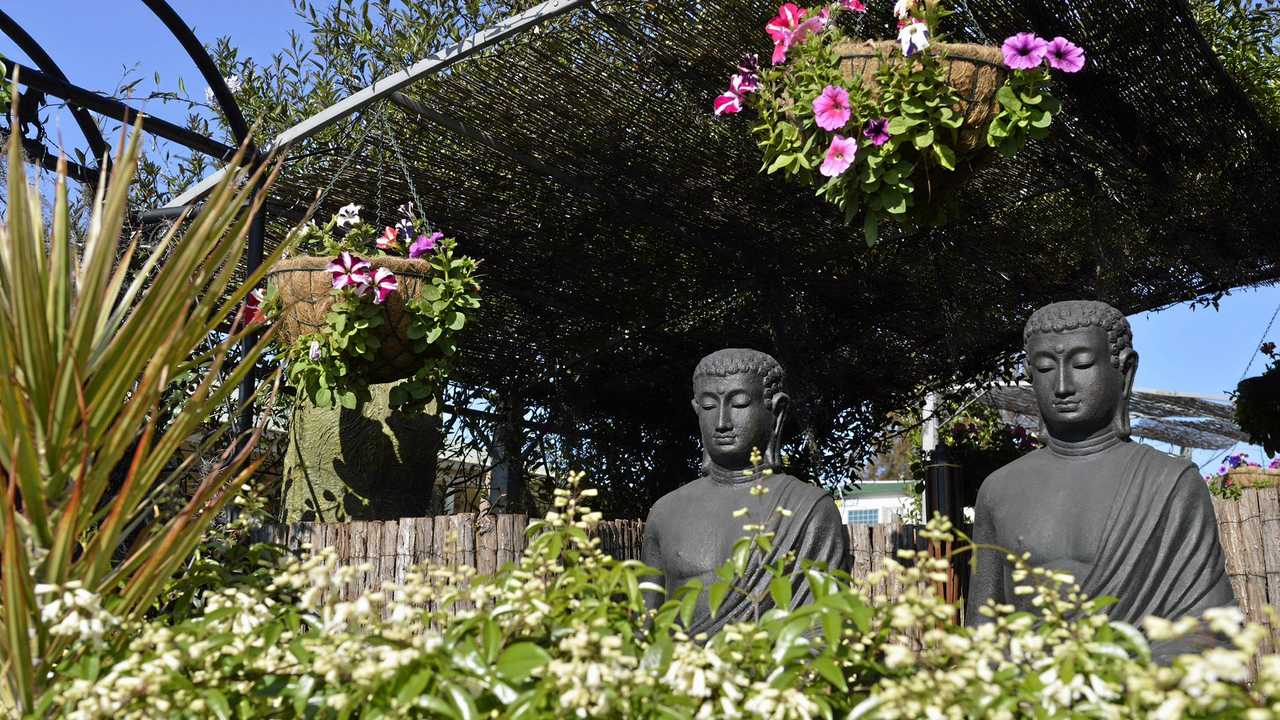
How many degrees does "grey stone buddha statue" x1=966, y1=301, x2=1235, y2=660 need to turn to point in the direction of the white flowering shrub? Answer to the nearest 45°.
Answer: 0° — it already faces it

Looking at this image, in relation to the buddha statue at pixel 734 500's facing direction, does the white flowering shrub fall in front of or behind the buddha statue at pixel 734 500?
in front

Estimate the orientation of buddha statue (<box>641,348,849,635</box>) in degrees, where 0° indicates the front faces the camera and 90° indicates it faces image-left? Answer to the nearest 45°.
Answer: approximately 45°

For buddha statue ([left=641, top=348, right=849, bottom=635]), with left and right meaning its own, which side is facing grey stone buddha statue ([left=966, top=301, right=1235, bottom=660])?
left

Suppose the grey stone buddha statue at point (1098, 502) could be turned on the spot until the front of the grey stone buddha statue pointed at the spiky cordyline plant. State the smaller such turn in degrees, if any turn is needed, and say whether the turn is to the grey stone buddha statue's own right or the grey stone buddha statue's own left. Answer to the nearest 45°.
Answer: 0° — it already faces it

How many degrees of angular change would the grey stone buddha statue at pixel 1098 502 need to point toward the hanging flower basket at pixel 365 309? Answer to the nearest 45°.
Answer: approximately 45° to its right

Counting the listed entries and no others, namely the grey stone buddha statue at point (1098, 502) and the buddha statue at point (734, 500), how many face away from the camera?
0

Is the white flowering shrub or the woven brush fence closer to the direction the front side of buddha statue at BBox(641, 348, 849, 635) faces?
the white flowering shrub

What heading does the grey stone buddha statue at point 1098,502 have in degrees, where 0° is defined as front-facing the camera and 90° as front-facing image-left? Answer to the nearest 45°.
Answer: approximately 45°
